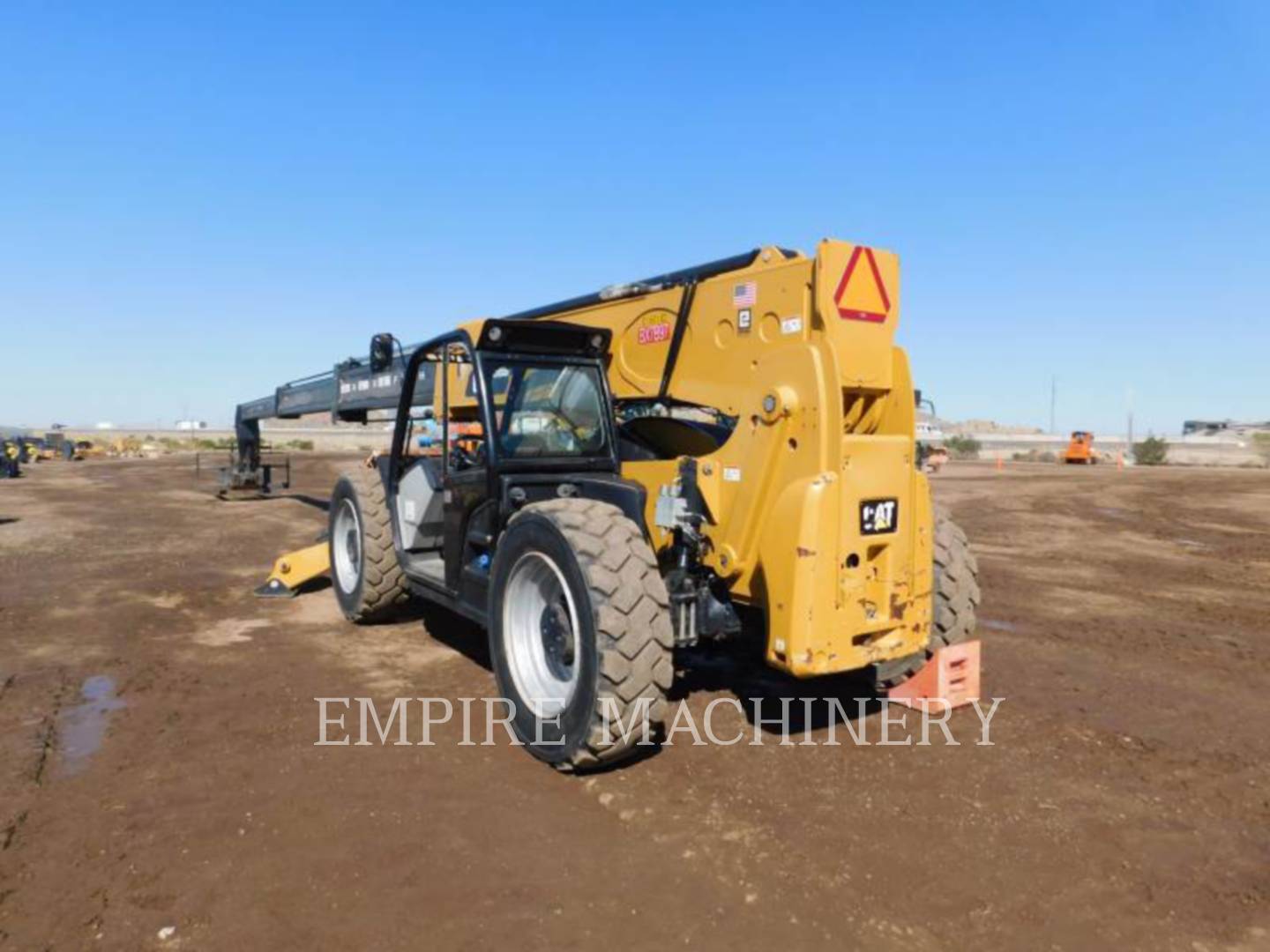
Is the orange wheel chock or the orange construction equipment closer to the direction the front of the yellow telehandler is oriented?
the orange construction equipment

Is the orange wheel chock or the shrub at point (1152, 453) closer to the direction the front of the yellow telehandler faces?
the shrub

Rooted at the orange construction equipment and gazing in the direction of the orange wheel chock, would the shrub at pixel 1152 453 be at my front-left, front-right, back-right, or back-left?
back-left

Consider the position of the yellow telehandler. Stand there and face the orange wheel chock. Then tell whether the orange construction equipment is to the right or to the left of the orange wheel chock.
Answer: left

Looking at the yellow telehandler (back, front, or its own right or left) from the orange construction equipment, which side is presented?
right

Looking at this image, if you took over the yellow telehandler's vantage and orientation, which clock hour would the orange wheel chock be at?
The orange wheel chock is roughly at 4 o'clock from the yellow telehandler.

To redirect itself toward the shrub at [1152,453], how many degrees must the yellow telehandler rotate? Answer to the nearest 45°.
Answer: approximately 90° to its right

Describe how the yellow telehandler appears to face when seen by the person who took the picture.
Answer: facing away from the viewer and to the left of the viewer
